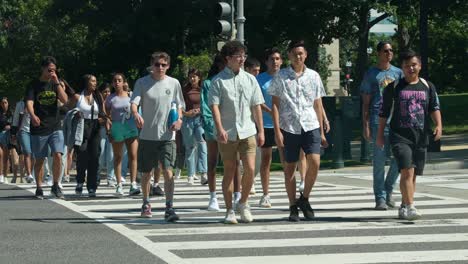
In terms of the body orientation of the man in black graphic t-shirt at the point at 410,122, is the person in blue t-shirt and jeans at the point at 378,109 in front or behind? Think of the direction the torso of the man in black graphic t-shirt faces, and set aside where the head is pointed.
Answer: behind

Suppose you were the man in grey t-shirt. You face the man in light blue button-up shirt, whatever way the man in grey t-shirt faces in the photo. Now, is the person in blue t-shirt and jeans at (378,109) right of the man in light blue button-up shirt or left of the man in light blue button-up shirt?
left

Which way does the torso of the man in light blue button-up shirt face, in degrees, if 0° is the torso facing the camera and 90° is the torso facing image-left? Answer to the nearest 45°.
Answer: approximately 0°

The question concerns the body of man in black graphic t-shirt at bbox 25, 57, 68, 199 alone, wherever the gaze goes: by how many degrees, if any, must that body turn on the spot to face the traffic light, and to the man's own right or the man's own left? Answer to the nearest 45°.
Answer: approximately 135° to the man's own left

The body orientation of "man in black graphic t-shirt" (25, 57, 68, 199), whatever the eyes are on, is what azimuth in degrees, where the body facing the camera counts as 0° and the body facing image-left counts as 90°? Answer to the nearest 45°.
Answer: approximately 0°

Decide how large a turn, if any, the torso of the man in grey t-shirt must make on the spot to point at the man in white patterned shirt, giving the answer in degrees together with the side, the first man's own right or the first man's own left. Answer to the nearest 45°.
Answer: approximately 90° to the first man's own left

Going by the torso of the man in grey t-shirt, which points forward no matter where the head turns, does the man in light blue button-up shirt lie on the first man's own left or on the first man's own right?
on the first man's own left

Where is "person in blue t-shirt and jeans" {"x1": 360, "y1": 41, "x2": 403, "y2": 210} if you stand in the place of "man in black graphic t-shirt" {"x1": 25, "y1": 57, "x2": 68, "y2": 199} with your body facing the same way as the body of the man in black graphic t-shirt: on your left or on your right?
on your left

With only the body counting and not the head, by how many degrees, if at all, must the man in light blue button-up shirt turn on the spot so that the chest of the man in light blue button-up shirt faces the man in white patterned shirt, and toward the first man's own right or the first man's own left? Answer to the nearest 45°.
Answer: approximately 90° to the first man's own left
